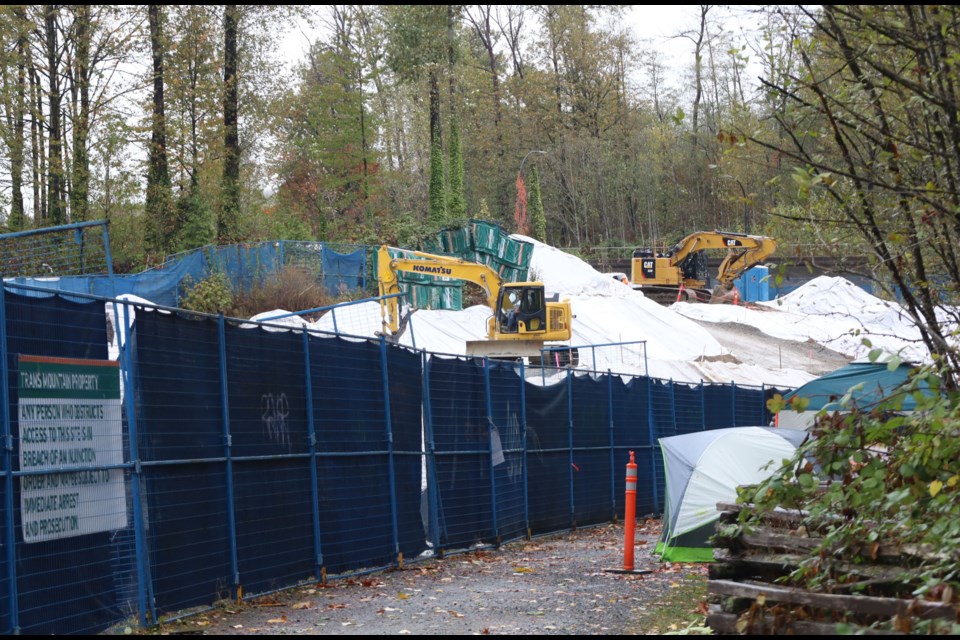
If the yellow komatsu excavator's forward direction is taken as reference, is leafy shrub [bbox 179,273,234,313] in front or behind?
in front

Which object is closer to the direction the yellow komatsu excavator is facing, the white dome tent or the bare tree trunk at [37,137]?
the bare tree trunk

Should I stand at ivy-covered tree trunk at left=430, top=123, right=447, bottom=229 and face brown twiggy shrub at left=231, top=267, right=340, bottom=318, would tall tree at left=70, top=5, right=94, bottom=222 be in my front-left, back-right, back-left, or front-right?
front-right

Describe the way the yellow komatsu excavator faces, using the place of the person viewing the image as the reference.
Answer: facing to the left of the viewer

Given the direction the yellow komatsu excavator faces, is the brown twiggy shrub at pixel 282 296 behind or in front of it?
in front

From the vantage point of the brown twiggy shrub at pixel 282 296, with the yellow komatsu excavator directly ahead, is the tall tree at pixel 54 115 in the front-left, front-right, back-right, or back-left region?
back-left

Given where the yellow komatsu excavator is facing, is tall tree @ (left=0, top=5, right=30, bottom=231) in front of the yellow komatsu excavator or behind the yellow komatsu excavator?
in front

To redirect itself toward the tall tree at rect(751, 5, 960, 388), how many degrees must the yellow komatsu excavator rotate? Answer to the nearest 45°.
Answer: approximately 90° to its left

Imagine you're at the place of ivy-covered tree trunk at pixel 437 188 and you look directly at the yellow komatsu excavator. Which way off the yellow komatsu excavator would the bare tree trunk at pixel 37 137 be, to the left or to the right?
right

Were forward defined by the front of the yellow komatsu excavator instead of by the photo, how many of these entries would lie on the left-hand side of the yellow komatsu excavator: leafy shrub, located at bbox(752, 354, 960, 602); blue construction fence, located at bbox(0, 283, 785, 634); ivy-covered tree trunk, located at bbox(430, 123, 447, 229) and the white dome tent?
3

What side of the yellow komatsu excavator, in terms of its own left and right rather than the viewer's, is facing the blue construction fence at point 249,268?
front

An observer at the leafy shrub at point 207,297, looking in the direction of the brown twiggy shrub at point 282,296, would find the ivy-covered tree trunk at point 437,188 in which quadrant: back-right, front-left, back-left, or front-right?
front-left

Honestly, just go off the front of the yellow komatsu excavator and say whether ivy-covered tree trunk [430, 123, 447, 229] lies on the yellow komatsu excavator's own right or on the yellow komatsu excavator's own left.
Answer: on the yellow komatsu excavator's own right
